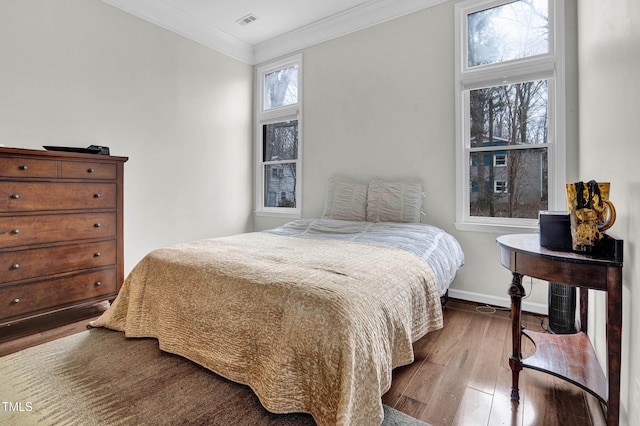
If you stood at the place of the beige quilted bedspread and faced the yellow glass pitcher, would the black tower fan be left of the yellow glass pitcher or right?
left

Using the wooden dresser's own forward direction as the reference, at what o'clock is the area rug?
The area rug is roughly at 1 o'clock from the wooden dresser.

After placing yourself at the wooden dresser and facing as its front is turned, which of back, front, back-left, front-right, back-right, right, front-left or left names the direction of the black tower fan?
front

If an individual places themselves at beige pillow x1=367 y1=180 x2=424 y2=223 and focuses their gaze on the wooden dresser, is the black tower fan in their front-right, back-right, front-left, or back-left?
back-left

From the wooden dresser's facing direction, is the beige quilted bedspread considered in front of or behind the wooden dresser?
in front

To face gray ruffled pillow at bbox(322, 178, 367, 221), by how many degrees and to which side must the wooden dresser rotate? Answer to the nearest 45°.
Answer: approximately 45° to its left

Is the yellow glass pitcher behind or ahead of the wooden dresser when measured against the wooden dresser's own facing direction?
ahead

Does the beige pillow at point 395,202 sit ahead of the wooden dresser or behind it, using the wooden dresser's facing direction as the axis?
ahead

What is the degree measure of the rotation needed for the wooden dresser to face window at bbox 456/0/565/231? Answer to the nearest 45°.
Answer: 0° — it already faces it

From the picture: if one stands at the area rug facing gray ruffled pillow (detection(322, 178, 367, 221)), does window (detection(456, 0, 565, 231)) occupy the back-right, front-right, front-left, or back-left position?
front-right

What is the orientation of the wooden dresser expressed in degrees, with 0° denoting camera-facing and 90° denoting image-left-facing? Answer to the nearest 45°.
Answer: approximately 315°

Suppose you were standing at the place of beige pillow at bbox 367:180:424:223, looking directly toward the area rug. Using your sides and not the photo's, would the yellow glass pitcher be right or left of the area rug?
left
